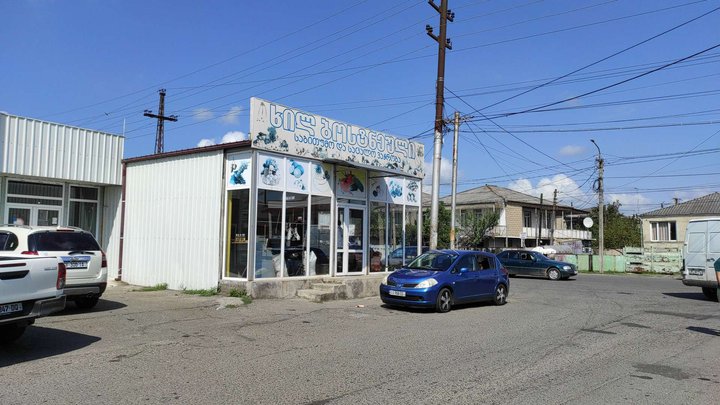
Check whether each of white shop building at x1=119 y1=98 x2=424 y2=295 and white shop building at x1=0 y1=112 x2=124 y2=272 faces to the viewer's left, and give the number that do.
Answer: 0

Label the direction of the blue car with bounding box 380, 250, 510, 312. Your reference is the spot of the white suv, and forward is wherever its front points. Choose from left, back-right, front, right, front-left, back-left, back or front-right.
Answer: back-right

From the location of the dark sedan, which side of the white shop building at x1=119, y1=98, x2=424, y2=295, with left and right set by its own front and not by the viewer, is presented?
left

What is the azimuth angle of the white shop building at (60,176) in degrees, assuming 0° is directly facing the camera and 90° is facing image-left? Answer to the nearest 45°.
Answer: approximately 315°

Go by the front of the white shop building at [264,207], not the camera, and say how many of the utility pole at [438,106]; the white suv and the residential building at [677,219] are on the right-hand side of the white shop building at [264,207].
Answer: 1

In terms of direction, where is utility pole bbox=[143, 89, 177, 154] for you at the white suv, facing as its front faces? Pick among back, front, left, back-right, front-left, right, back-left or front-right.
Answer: front-right

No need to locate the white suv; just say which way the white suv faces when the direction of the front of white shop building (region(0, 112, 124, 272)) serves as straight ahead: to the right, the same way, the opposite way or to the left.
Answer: the opposite way

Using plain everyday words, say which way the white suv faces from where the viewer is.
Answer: facing away from the viewer and to the left of the viewer

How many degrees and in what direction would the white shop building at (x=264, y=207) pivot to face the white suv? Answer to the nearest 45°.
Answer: approximately 90° to its right

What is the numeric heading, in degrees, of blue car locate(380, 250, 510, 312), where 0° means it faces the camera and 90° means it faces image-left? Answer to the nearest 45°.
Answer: approximately 45°

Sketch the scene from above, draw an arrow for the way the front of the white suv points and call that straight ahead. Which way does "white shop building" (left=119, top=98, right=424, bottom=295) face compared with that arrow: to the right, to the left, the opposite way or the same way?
the opposite way

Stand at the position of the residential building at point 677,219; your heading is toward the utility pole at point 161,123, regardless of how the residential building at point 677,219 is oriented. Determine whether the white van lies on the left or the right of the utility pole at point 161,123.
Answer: left

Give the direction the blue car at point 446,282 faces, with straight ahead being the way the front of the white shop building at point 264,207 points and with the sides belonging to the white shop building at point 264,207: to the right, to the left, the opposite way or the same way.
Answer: to the right

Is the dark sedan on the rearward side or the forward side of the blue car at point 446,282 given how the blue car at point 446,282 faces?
on the rearward side

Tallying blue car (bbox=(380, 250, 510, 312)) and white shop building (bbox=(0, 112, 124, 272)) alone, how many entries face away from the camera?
0

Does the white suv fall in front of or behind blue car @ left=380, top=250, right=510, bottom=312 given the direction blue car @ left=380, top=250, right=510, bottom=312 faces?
in front
